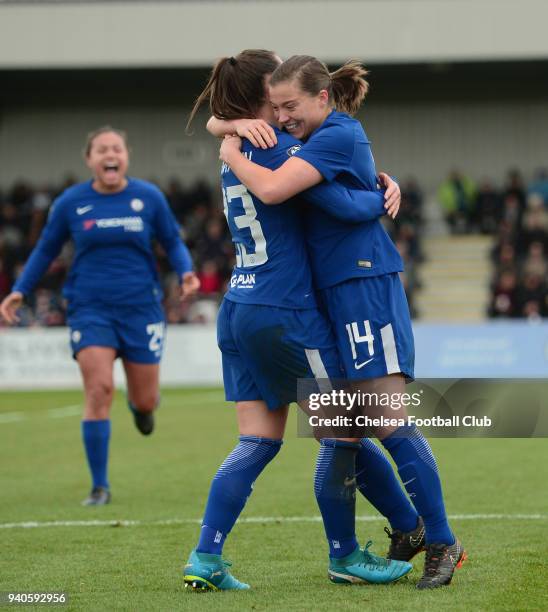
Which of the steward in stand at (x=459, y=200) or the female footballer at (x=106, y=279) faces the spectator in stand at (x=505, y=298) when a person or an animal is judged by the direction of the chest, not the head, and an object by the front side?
the steward in stand at (x=459, y=200)

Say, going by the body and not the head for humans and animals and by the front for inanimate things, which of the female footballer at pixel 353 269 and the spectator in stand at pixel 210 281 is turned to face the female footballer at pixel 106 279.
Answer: the spectator in stand

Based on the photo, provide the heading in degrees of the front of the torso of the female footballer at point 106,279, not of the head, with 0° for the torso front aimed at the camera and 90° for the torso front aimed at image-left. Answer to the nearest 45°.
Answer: approximately 0°

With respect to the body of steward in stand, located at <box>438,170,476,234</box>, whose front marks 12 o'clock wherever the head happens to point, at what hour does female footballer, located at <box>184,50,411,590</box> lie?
The female footballer is roughly at 12 o'clock from the steward in stand.

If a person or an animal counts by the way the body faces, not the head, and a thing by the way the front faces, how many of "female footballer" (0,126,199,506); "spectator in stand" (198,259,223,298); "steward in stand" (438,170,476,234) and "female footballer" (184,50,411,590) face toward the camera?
3

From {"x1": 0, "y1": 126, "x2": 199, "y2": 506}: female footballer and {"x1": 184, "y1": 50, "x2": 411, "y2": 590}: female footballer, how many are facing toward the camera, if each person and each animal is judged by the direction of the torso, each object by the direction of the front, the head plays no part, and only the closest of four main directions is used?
1

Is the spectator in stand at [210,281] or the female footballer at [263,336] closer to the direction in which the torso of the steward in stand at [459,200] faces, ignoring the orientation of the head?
the female footballer

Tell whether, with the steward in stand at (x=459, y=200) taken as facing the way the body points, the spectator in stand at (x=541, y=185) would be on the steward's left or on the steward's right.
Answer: on the steward's left

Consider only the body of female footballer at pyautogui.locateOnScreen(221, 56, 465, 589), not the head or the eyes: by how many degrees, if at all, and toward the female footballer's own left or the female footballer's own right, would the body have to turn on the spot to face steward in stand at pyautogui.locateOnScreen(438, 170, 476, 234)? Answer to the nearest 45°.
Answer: approximately 135° to the female footballer's own right
